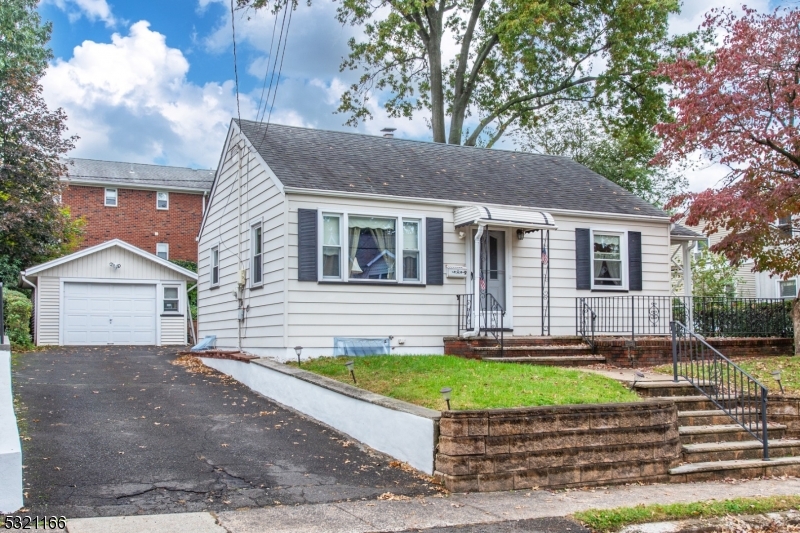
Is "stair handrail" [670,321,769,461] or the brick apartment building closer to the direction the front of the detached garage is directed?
the stair handrail

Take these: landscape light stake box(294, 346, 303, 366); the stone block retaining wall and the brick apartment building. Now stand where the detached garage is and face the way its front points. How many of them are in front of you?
2

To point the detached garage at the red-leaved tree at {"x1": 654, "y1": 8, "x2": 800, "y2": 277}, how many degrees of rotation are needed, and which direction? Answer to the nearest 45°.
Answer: approximately 45° to its left

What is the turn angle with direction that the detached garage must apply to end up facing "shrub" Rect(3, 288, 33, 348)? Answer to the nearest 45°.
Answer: approximately 45° to its right

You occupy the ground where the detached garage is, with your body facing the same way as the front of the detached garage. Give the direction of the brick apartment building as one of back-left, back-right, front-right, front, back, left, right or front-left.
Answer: back

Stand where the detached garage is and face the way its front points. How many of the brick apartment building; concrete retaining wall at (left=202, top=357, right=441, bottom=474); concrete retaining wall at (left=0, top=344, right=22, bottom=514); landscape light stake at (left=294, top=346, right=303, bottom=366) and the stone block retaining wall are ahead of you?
4

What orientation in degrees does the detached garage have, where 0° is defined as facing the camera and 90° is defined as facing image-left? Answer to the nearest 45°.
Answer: approximately 0°
